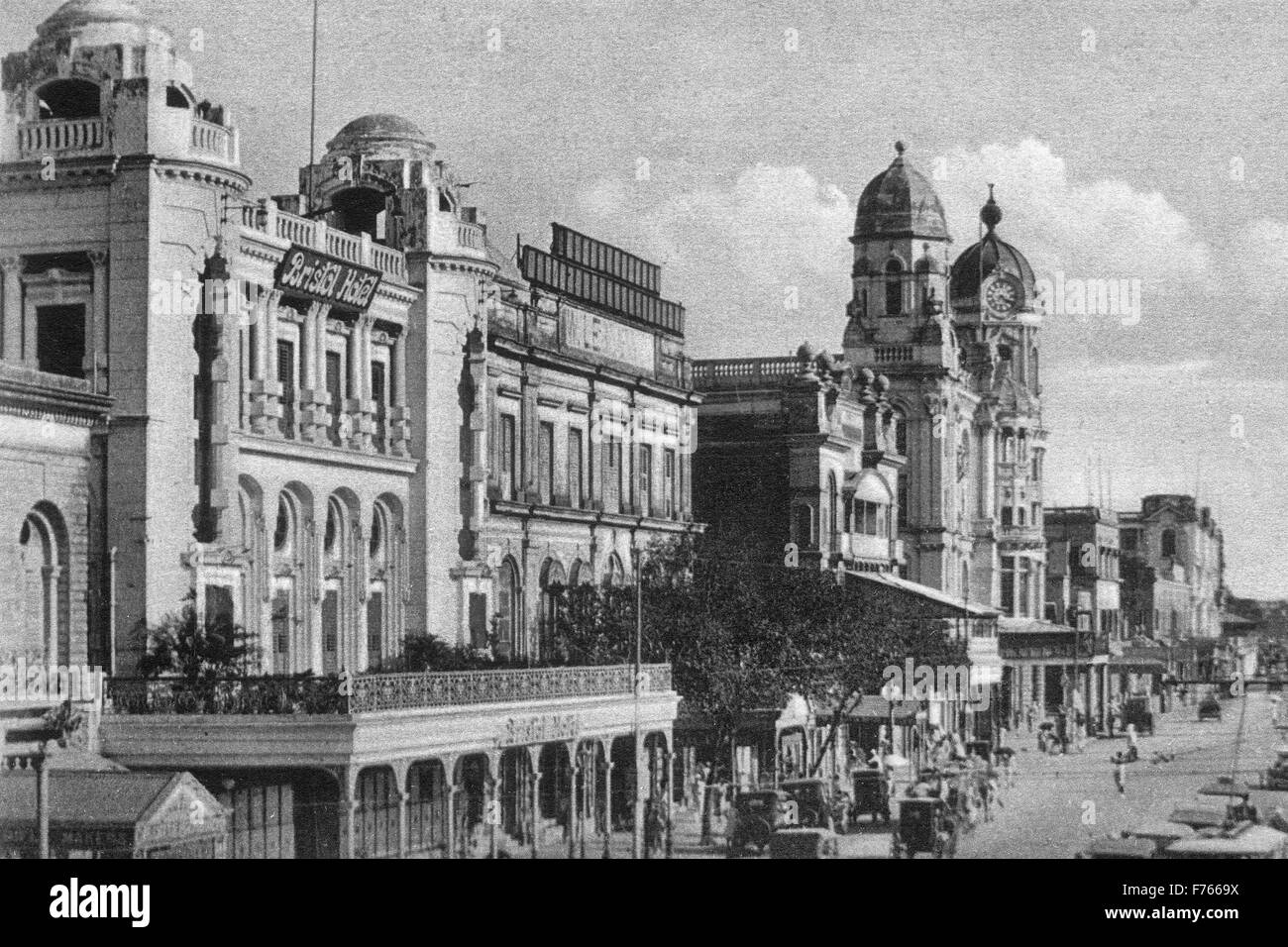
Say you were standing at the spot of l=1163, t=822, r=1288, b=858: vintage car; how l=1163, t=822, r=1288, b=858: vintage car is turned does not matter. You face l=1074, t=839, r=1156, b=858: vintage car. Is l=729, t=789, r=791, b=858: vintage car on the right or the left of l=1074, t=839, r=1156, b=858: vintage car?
right

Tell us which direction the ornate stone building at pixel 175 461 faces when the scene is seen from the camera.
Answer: facing the viewer and to the right of the viewer

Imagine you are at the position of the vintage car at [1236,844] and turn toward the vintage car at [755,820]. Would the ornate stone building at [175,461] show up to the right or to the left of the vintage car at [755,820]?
left

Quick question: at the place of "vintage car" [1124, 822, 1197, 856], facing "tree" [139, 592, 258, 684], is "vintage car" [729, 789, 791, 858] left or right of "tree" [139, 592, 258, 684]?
right

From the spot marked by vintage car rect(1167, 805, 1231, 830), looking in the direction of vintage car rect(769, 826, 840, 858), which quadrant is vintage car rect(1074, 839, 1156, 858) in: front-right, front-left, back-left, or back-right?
front-left

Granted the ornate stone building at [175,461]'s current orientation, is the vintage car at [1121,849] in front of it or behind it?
in front

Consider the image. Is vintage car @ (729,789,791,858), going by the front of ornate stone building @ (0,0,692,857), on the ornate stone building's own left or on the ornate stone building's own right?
on the ornate stone building's own left

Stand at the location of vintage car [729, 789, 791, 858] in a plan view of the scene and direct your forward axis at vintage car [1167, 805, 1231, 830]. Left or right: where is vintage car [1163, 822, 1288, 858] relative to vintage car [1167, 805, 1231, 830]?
right

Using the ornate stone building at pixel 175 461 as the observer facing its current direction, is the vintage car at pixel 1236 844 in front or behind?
in front

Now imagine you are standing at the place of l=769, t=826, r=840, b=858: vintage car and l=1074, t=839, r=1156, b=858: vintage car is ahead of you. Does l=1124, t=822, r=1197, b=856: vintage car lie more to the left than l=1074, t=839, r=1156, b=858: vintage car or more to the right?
left

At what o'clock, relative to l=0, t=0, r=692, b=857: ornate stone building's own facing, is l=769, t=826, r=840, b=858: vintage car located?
The vintage car is roughly at 10 o'clock from the ornate stone building.

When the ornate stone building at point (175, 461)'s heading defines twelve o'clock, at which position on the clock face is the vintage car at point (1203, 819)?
The vintage car is roughly at 10 o'clock from the ornate stone building.
